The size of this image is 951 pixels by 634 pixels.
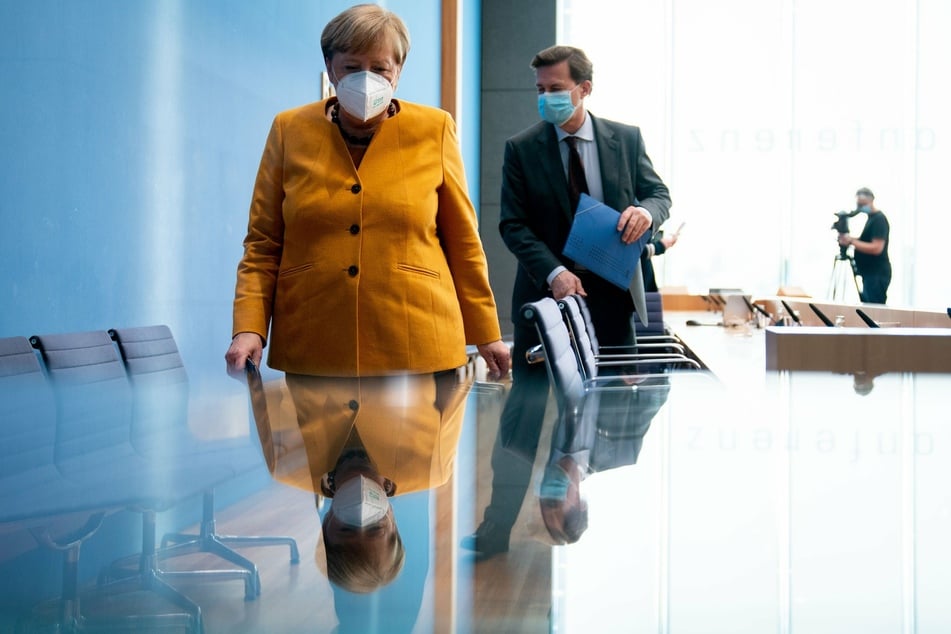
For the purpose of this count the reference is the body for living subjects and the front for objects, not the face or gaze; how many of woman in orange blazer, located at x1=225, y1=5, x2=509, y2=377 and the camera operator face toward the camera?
1

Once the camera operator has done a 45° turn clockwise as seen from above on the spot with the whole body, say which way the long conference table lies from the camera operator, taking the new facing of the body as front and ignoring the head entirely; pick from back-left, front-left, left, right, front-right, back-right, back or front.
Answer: back-left

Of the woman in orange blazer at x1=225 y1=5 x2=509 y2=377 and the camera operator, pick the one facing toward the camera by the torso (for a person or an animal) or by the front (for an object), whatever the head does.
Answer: the woman in orange blazer

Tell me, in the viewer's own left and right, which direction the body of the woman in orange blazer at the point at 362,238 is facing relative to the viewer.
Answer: facing the viewer

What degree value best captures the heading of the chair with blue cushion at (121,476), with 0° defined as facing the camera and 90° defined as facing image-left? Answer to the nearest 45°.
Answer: approximately 315°

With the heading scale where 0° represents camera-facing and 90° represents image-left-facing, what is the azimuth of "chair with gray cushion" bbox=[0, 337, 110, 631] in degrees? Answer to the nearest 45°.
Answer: approximately 315°

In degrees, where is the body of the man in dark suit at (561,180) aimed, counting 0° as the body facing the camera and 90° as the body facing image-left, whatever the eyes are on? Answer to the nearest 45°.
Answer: approximately 45°

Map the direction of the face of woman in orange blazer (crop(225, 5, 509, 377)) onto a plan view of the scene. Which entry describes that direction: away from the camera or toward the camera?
toward the camera

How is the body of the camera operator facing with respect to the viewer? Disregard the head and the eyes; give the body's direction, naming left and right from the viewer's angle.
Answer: facing to the left of the viewer

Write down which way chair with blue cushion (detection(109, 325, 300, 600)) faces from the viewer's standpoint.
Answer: facing the viewer and to the right of the viewer

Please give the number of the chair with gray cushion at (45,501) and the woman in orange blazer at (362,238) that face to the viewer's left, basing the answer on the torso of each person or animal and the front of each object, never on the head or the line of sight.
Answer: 0

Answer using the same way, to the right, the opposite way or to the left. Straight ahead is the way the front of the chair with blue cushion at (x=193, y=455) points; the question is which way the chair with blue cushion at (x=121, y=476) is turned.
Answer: the same way

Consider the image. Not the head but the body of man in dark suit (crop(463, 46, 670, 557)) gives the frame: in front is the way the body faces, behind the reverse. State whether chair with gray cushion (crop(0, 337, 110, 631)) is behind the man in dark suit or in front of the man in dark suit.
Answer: in front

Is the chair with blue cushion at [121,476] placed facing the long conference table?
yes

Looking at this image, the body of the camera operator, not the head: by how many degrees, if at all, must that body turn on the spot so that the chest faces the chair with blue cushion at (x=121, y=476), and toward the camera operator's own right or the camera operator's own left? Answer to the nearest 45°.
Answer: approximately 90° to the camera operator's own left

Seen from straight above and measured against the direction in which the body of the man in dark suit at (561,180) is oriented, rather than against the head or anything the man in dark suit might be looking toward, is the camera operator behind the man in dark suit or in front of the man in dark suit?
behind

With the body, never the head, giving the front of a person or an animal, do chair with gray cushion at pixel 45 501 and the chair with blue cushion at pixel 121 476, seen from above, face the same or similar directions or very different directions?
same or similar directions
